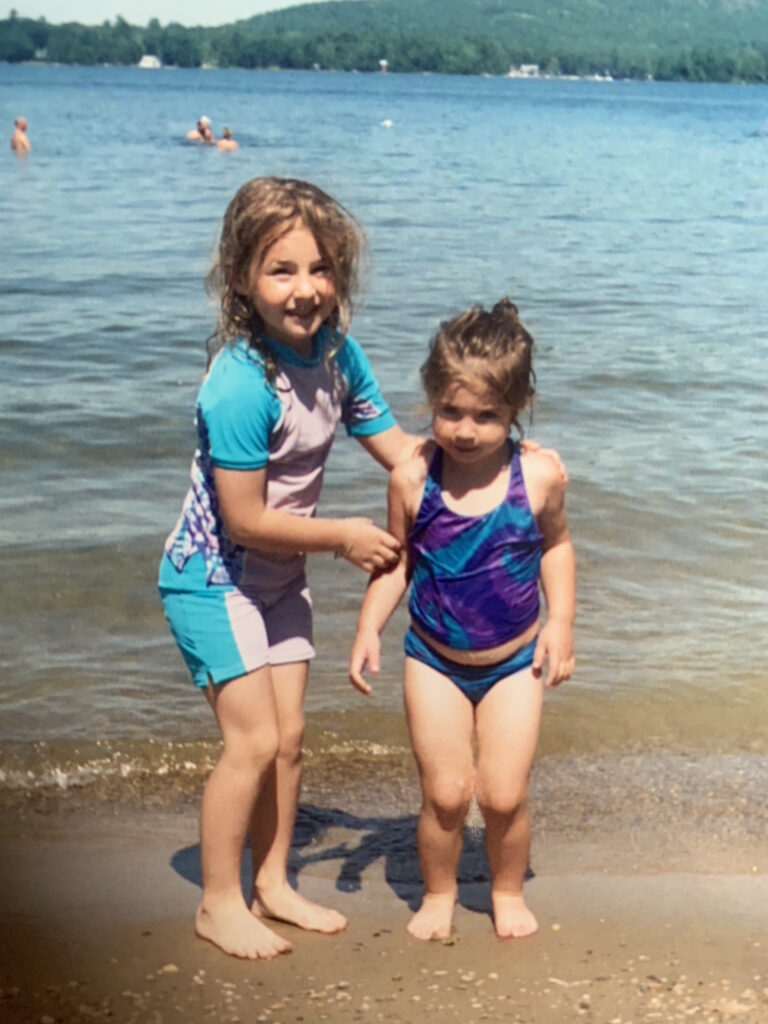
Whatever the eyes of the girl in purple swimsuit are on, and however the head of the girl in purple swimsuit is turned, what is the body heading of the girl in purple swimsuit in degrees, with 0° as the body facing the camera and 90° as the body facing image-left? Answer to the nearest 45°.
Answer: approximately 0°

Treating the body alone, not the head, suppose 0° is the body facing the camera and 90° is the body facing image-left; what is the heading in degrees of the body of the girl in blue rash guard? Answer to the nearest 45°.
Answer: approximately 315°
